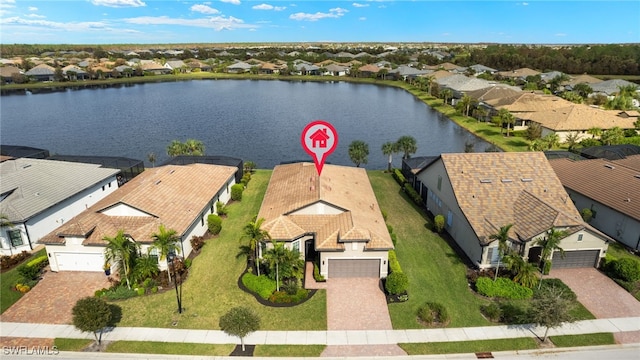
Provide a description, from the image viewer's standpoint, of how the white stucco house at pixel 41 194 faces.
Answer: facing the viewer and to the left of the viewer

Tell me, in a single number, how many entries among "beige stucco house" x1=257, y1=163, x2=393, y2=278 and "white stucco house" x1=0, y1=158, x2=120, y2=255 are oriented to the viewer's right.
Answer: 0

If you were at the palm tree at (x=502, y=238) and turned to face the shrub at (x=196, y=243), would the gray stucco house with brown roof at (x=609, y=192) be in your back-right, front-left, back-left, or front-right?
back-right

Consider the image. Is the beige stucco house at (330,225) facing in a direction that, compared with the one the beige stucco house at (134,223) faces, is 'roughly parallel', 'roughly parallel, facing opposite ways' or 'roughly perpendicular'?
roughly parallel

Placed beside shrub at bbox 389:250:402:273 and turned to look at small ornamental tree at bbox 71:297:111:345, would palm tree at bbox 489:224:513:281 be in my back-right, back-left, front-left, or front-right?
back-left

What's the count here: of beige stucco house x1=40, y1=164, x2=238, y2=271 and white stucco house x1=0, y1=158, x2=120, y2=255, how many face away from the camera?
0

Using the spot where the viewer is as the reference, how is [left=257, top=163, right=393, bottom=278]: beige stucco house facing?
facing the viewer

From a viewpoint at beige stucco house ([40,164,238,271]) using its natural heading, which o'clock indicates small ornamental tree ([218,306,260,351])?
The small ornamental tree is roughly at 10 o'clock from the beige stucco house.

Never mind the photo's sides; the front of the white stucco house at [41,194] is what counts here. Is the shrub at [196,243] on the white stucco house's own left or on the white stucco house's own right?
on the white stucco house's own left

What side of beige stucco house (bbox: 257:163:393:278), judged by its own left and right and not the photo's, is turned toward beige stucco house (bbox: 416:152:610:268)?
left

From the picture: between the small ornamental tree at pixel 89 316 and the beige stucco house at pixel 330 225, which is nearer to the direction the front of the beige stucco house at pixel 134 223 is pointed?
the small ornamental tree

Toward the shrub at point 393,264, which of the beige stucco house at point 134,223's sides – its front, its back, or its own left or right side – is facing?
left

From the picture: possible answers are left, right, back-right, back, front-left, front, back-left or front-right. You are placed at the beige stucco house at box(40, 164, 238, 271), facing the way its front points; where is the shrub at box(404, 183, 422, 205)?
back-left

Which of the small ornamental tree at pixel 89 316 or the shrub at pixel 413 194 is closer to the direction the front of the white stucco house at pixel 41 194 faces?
the small ornamental tree

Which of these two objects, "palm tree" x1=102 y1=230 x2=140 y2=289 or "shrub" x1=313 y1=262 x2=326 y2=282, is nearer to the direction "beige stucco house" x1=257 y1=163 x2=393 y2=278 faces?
the shrub

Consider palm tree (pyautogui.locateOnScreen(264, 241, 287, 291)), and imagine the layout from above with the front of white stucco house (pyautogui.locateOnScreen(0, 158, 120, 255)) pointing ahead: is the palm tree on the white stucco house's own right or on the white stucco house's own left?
on the white stucco house's own left
